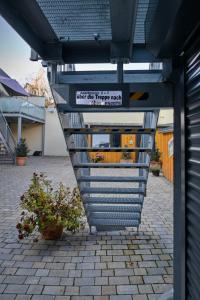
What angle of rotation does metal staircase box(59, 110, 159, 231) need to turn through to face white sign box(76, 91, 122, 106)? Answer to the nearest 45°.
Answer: approximately 180°

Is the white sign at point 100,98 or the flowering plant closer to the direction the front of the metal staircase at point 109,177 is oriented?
the flowering plant

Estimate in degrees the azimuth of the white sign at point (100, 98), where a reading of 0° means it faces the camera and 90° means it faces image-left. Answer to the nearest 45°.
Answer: approximately 0°
